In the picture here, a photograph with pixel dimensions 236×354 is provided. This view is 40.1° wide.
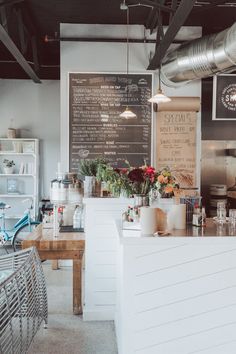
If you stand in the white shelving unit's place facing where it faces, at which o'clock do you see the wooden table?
The wooden table is roughly at 12 o'clock from the white shelving unit.

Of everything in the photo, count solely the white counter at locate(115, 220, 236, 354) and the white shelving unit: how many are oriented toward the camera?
2

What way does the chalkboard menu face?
toward the camera

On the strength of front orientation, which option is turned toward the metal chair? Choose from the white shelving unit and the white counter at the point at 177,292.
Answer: the white shelving unit

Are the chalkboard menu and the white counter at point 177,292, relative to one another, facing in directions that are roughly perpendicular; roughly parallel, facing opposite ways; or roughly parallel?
roughly parallel

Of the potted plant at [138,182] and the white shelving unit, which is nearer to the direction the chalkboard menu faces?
the potted plant

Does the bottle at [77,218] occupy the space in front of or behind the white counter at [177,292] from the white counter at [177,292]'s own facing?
behind

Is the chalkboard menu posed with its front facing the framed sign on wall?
no

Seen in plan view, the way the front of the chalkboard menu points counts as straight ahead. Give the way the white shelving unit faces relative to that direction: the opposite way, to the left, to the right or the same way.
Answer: the same way

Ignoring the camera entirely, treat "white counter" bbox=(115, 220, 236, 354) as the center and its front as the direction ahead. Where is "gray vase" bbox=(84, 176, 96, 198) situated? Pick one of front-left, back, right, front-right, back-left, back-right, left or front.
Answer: back-right

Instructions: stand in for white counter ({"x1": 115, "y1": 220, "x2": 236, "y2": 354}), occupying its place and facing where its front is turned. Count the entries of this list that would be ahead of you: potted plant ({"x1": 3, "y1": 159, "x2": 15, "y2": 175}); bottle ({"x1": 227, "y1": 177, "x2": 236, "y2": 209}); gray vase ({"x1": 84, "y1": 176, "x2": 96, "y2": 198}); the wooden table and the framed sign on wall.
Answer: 0

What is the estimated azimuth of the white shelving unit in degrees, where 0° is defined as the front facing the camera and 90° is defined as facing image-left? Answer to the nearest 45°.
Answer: approximately 0°

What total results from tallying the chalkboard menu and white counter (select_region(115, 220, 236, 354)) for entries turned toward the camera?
2

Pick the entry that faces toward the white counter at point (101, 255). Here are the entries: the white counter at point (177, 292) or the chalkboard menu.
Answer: the chalkboard menu
